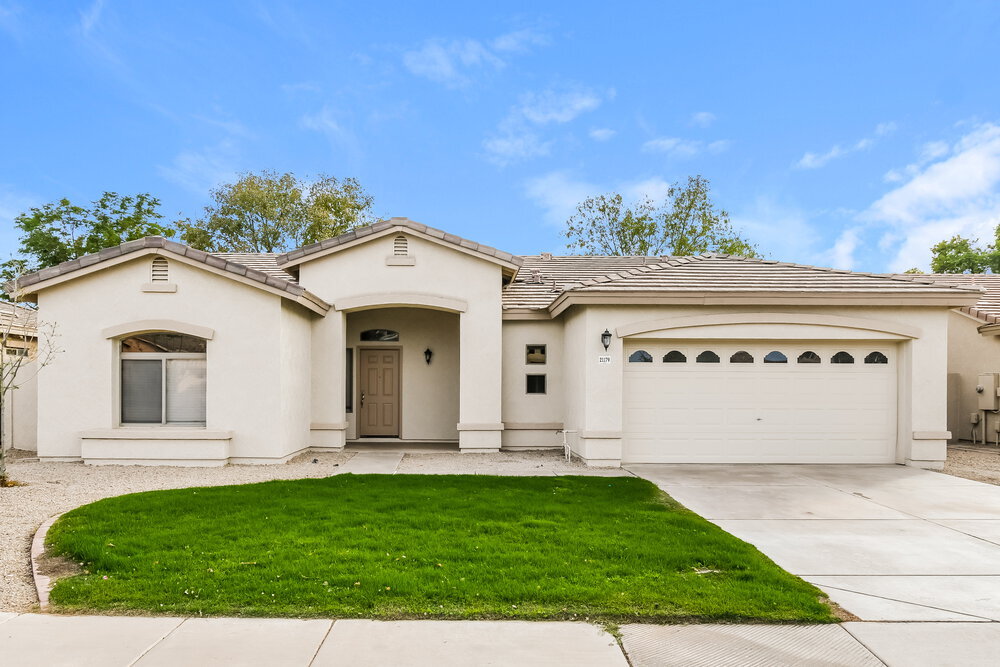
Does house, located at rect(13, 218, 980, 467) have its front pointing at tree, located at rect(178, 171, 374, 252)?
no

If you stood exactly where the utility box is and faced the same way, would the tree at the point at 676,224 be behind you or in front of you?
behind

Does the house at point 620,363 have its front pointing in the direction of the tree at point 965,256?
no

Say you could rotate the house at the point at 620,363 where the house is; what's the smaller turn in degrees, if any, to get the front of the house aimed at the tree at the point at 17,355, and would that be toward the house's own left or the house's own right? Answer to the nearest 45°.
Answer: approximately 90° to the house's own right

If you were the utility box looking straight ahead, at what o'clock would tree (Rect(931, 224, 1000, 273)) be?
The tree is roughly at 6 o'clock from the utility box.

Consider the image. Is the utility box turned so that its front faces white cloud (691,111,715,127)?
no

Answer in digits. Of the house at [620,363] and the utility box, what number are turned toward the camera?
2

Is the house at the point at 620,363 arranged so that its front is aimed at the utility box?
no

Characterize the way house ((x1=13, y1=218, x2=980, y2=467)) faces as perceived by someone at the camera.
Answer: facing the viewer

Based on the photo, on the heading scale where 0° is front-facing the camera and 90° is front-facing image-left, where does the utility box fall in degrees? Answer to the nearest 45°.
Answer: approximately 0°
